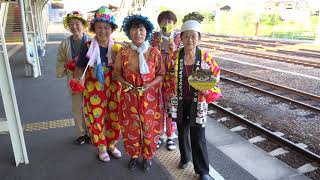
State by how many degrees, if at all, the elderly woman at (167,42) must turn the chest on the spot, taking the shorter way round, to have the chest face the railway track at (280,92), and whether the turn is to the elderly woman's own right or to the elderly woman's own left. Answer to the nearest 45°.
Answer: approximately 135° to the elderly woman's own left

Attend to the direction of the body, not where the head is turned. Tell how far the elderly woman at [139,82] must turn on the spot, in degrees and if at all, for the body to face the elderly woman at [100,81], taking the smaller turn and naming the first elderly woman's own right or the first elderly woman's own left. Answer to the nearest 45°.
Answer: approximately 135° to the first elderly woman's own right

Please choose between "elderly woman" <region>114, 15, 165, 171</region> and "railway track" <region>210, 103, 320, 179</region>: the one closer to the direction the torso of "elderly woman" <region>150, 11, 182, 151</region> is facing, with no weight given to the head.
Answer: the elderly woman

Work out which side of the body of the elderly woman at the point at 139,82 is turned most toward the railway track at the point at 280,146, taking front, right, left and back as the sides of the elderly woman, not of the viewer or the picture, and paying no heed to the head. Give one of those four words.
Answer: left

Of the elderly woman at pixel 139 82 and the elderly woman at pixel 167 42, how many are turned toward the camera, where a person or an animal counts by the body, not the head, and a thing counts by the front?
2

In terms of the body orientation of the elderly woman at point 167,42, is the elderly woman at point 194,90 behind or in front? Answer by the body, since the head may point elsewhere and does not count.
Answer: in front

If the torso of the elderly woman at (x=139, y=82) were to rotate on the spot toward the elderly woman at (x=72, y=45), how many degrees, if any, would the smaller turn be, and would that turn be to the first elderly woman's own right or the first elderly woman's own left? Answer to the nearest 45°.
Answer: approximately 135° to the first elderly woman's own right

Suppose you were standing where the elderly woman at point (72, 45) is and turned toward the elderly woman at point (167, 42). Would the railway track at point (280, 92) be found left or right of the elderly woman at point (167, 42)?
left

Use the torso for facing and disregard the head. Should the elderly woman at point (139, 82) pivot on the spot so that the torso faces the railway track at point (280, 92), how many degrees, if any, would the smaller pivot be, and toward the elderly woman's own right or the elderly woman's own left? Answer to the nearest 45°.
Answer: approximately 135° to the elderly woman's own left

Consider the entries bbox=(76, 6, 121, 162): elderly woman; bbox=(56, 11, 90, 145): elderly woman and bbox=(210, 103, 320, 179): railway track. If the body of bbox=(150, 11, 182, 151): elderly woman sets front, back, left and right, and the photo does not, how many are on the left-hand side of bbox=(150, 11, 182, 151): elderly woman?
1

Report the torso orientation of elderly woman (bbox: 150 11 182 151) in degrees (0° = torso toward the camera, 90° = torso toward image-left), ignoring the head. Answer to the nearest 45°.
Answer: approximately 0°

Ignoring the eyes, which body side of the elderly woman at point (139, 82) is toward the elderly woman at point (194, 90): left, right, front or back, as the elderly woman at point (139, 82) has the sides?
left
